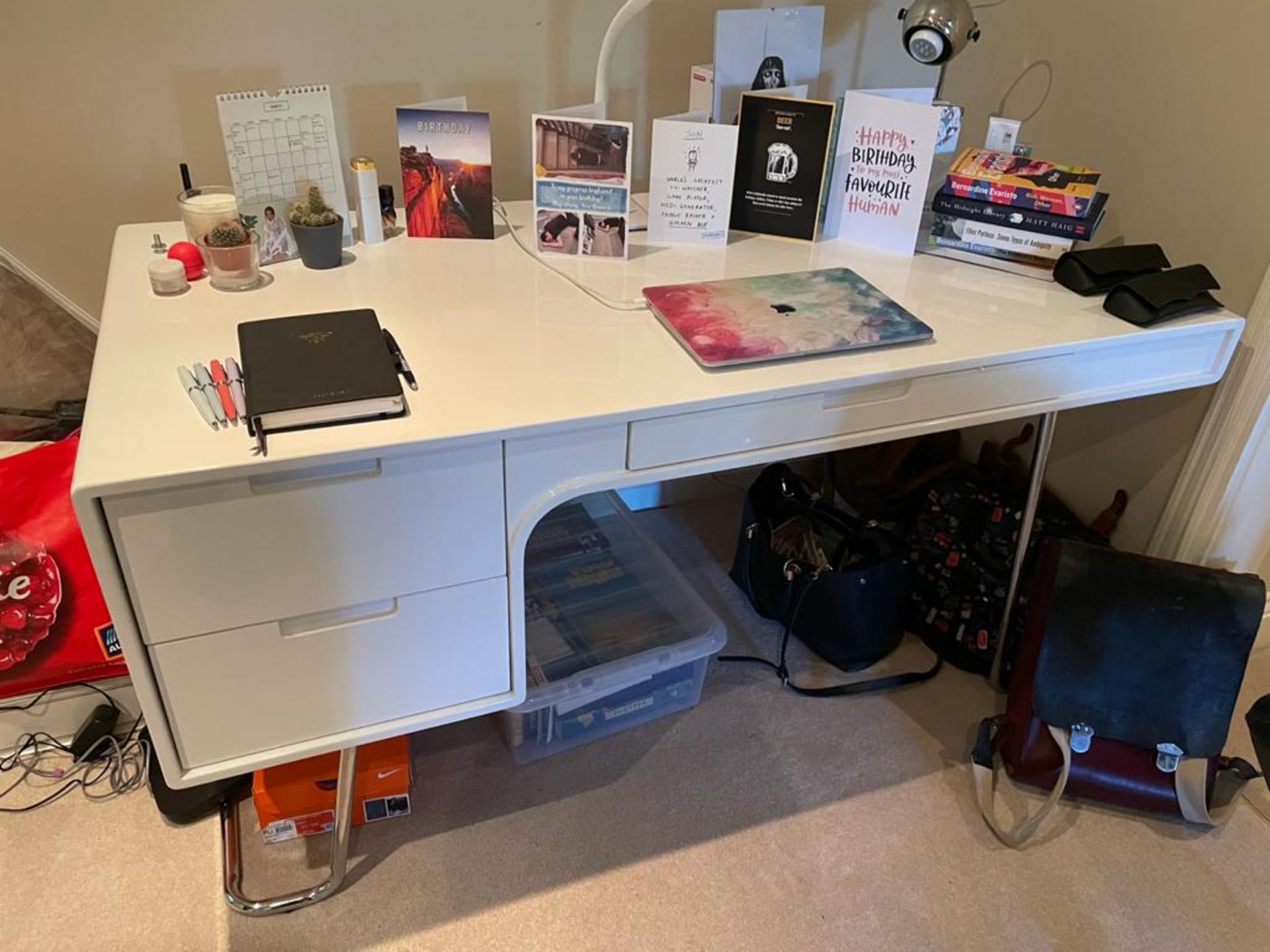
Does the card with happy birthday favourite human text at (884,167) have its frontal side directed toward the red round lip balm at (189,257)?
no

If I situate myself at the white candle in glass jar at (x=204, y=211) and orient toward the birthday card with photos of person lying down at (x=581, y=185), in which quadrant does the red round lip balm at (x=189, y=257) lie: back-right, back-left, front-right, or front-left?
back-right

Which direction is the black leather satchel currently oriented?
toward the camera

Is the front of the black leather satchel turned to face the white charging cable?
no

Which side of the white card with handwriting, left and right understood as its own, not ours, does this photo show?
front

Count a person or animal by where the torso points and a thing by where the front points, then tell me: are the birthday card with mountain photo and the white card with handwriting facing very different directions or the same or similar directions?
same or similar directions

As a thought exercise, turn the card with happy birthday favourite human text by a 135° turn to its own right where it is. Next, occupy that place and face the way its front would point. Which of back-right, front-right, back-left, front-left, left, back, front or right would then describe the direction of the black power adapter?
left

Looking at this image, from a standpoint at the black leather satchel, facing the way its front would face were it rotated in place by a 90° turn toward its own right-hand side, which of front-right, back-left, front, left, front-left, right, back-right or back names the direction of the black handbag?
front

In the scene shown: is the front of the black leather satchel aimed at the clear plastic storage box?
no

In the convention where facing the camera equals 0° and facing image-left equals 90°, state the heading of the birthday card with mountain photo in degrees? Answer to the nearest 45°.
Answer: approximately 0°

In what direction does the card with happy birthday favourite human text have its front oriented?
toward the camera

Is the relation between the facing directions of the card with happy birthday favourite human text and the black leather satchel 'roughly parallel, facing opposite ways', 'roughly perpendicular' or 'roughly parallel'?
roughly parallel

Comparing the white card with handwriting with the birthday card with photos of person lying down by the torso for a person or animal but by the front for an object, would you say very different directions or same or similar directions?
same or similar directions

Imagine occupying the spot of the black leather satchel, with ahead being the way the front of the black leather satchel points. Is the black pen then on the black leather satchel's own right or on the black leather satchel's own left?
on the black leather satchel's own right
